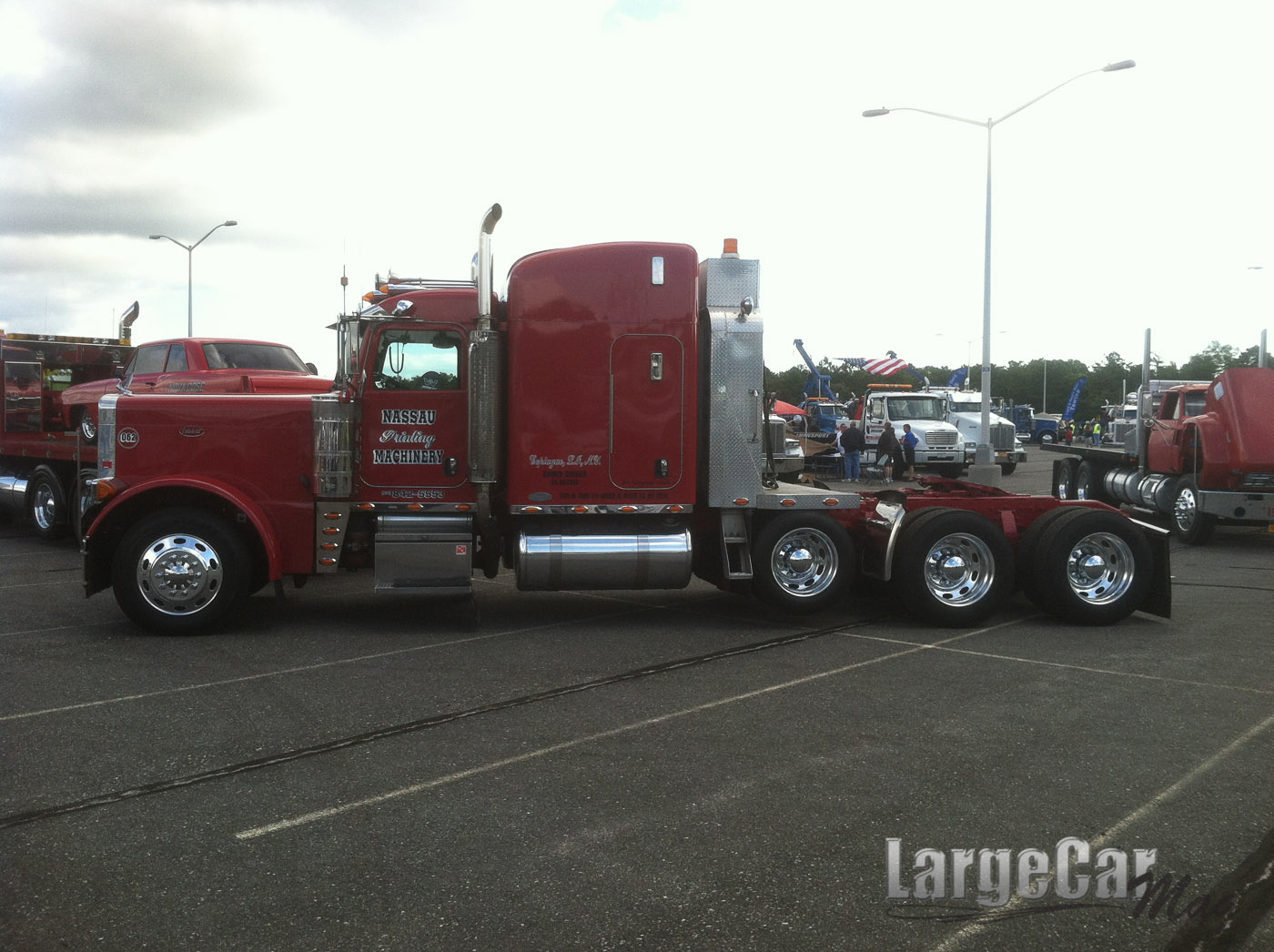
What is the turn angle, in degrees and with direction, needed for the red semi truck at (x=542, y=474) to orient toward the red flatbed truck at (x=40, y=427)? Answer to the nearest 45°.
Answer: approximately 45° to its right

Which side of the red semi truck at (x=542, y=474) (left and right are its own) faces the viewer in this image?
left

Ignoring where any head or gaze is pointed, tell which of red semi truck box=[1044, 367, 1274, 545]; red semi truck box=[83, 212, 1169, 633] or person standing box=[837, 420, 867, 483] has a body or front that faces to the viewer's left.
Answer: red semi truck box=[83, 212, 1169, 633]

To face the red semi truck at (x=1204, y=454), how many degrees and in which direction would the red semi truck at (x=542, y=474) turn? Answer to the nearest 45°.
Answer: approximately 135° to its right

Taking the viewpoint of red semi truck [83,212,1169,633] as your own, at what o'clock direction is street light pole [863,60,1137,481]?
The street light pole is roughly at 4 o'clock from the red semi truck.

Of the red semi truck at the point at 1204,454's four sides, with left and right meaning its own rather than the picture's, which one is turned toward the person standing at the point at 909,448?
back

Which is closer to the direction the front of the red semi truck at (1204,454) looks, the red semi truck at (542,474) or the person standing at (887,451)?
the red semi truck
